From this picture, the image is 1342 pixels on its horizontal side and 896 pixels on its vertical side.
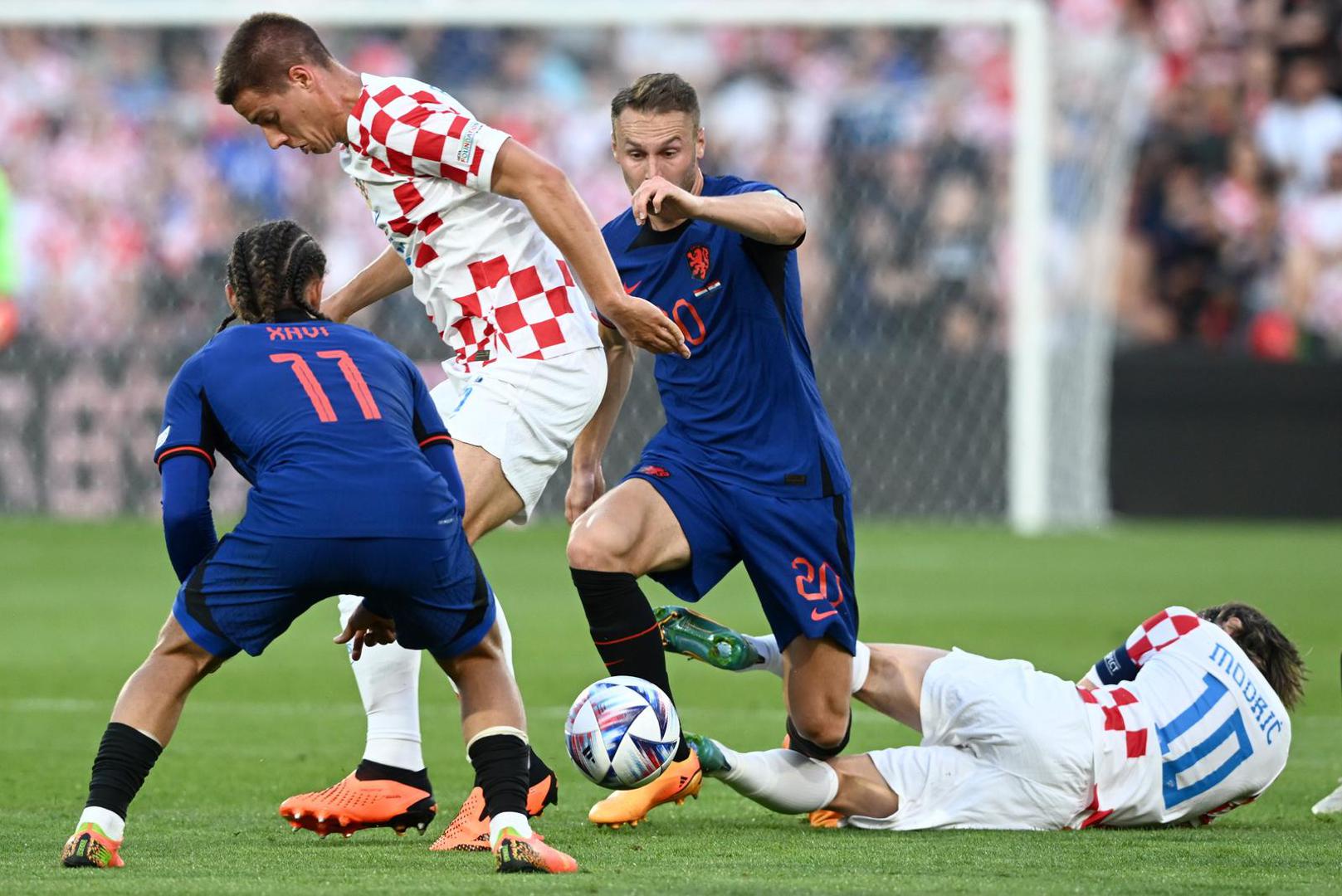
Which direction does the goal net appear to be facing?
toward the camera

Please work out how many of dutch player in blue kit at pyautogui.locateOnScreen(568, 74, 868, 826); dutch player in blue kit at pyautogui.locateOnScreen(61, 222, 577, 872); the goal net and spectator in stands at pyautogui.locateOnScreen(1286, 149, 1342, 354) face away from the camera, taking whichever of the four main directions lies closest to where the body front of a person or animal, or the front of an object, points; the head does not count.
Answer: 1

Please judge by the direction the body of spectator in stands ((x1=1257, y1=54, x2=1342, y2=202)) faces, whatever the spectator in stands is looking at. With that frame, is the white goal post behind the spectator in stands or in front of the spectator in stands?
in front

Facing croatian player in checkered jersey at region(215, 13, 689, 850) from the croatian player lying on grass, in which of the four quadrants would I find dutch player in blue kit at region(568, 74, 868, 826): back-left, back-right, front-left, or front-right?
front-right

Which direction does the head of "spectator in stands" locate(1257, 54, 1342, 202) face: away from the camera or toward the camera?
toward the camera

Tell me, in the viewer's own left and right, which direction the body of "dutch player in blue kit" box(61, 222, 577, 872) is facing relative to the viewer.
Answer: facing away from the viewer

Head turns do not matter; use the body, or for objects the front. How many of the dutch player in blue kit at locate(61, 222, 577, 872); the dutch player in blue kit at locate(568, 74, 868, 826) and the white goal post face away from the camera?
1

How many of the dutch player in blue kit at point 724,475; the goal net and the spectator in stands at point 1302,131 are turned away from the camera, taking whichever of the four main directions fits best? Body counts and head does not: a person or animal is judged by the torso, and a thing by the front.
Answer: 0

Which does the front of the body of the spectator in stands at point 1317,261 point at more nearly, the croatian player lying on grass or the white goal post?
the croatian player lying on grass

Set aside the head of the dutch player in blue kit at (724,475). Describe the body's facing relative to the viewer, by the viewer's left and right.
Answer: facing the viewer and to the left of the viewer

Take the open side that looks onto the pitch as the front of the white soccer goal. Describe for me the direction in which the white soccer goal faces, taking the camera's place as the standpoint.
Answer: facing the viewer

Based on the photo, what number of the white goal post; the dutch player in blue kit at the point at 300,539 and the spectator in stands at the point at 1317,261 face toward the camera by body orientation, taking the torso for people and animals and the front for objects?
2

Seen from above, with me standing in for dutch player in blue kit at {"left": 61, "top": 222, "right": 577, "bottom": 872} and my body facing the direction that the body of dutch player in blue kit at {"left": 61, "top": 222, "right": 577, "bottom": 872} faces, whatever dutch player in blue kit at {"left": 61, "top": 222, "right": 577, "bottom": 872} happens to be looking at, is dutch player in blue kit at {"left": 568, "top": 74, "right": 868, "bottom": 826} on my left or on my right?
on my right

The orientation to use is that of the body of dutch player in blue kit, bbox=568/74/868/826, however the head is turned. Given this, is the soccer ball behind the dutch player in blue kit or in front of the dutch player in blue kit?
in front

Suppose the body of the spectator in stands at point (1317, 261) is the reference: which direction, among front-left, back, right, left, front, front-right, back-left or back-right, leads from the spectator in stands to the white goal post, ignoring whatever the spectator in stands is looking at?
front-right
